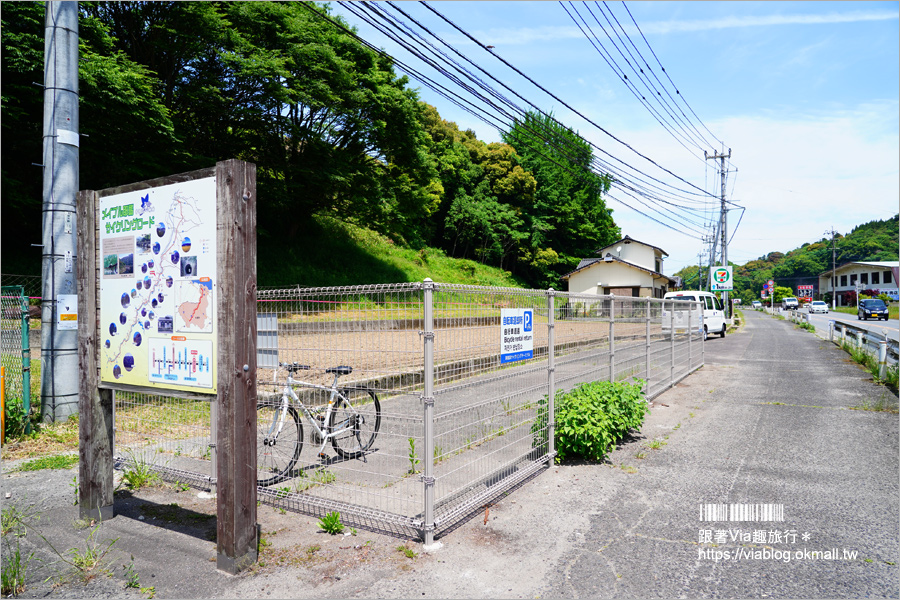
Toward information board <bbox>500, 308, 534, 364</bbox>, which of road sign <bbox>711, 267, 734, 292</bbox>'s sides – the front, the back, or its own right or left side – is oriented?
front

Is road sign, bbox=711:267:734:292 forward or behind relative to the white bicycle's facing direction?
behind

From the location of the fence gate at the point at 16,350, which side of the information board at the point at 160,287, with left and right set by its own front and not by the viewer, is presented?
right

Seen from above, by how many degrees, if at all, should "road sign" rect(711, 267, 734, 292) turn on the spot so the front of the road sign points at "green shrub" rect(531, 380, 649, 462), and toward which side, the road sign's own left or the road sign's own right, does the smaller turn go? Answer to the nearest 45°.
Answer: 0° — it already faces it

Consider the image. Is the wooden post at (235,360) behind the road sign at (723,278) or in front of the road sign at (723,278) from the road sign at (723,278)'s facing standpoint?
in front

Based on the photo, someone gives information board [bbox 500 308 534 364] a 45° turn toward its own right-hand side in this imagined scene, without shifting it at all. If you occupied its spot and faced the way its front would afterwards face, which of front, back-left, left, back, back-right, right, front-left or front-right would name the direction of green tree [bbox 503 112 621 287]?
back

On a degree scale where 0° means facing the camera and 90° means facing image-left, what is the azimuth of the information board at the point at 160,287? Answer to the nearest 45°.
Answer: approximately 45°

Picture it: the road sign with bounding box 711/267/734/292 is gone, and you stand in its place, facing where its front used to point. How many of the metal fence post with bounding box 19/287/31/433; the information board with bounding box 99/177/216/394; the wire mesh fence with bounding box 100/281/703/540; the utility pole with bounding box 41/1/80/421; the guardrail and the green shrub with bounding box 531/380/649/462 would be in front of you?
6

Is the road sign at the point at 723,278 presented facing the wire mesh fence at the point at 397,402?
yes

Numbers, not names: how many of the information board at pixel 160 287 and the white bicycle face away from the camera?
0
